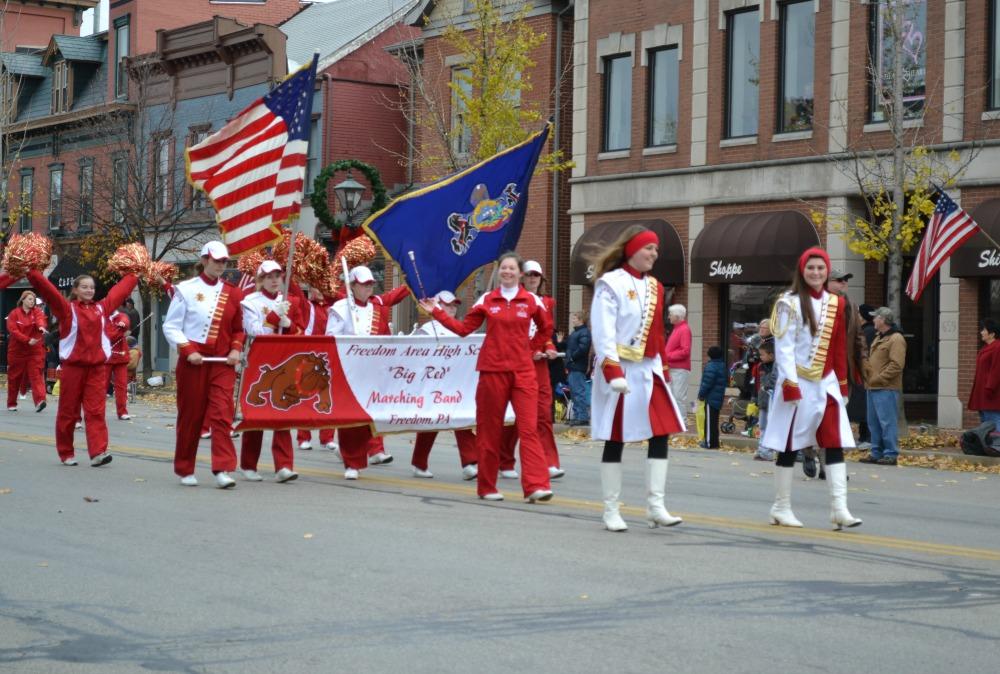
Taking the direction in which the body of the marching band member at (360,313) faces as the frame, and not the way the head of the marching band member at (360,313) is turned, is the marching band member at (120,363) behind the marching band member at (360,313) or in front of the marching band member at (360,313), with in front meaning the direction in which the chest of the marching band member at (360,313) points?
behind

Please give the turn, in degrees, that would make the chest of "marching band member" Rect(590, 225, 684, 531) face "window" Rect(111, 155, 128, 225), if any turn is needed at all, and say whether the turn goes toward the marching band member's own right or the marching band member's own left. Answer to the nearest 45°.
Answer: approximately 180°

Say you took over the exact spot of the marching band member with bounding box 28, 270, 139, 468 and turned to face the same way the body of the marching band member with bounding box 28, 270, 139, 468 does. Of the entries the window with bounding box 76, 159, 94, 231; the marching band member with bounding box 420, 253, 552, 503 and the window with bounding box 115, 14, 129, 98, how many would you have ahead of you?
1

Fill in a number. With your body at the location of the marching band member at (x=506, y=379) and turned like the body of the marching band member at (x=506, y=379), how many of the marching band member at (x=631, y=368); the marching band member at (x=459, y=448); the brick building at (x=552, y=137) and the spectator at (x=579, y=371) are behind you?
3

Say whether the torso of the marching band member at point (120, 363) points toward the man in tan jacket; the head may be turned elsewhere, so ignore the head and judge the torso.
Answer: yes

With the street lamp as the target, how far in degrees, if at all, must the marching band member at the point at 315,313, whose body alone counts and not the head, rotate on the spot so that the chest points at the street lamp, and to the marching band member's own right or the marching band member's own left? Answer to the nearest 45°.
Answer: approximately 135° to the marching band member's own left
